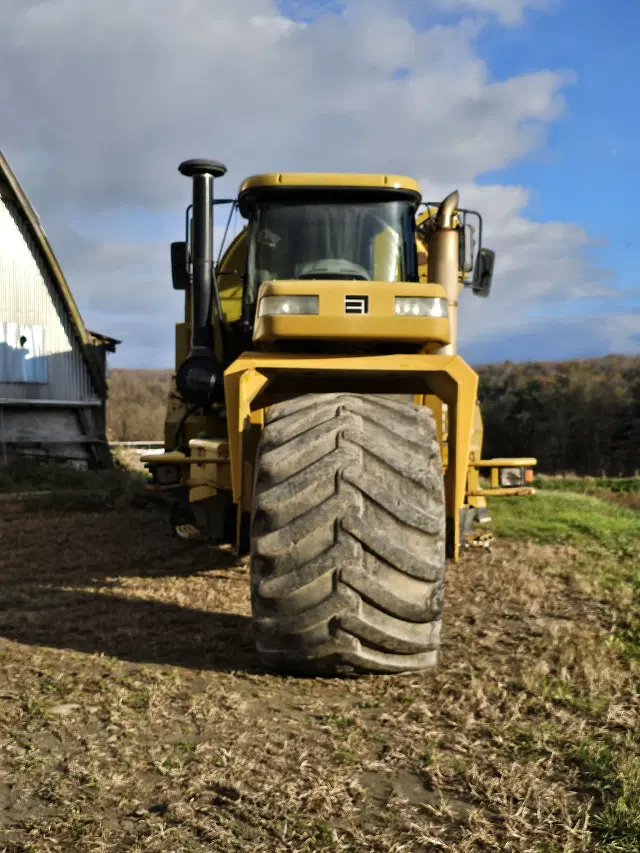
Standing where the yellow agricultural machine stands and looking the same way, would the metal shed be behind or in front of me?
behind

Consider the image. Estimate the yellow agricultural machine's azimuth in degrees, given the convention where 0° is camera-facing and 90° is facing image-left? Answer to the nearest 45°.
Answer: approximately 0°
